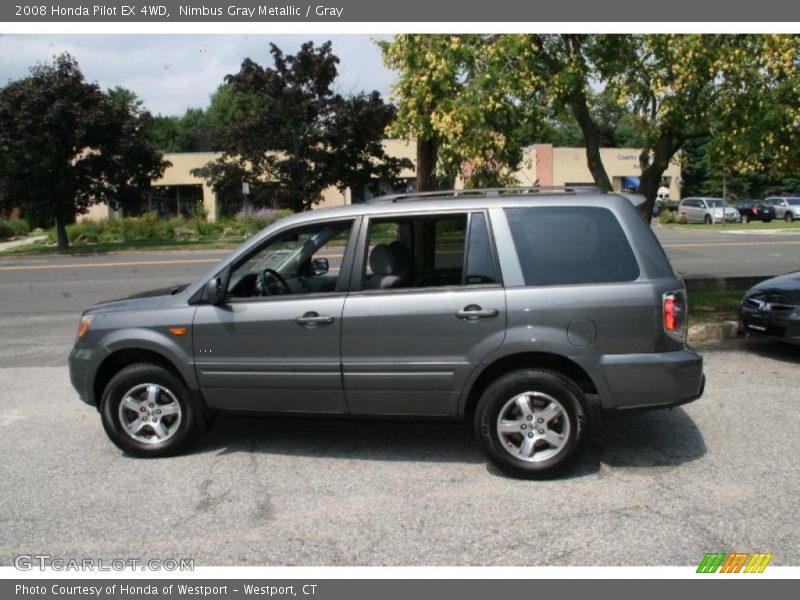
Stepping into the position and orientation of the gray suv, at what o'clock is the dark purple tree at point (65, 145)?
The dark purple tree is roughly at 2 o'clock from the gray suv.

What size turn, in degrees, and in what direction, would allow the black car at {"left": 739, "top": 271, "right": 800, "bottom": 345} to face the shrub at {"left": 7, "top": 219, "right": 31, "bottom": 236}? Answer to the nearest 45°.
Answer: approximately 90° to its right

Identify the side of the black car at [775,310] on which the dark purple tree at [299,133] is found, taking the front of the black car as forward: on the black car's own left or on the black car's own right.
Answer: on the black car's own right

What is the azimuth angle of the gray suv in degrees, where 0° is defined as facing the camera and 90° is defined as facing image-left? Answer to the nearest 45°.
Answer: approximately 90°

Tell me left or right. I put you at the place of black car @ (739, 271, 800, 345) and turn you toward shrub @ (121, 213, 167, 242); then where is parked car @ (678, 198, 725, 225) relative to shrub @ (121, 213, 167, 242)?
right

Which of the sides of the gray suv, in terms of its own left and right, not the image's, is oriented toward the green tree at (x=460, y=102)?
right

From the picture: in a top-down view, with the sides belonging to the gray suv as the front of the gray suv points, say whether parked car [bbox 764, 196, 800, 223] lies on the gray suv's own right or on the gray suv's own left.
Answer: on the gray suv's own right

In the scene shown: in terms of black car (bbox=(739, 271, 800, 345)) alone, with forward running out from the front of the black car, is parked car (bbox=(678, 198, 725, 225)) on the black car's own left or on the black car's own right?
on the black car's own right

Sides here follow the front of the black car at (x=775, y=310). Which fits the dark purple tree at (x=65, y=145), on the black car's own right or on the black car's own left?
on the black car's own right

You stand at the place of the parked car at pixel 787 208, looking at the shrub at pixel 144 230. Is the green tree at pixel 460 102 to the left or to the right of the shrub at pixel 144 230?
left

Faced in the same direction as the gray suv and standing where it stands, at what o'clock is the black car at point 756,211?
The black car is roughly at 4 o'clock from the gray suv.

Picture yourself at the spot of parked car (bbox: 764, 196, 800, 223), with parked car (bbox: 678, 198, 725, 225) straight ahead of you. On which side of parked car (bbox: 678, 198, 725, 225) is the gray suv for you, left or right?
left

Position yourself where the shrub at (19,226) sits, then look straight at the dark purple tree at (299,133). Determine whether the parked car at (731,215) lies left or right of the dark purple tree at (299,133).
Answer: left

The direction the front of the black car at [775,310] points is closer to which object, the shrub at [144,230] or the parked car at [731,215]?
the shrub
